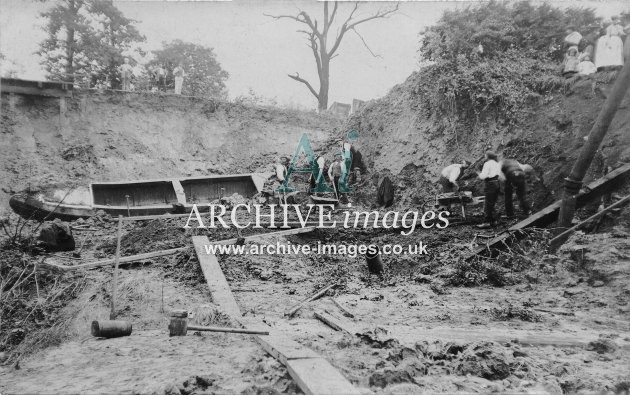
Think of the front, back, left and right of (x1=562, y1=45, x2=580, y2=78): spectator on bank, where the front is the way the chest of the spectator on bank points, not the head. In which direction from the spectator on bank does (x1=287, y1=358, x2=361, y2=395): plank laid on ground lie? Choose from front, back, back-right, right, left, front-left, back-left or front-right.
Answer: front-left

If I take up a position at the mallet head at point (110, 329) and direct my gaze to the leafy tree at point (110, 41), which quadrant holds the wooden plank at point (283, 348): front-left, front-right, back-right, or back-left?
back-right

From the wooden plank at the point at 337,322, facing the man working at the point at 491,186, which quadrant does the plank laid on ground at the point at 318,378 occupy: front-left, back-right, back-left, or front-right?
back-right

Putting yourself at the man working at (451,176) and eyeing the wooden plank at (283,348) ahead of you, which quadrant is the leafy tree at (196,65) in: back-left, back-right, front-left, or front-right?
back-right

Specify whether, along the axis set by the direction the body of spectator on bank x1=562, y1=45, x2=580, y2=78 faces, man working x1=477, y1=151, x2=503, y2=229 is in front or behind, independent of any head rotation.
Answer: in front

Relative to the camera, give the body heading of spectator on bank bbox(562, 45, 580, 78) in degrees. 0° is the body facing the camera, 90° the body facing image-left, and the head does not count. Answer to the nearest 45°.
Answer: approximately 45°
